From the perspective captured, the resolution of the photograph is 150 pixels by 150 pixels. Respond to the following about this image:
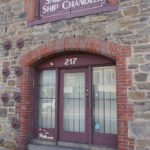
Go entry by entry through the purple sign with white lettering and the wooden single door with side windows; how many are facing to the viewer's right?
0

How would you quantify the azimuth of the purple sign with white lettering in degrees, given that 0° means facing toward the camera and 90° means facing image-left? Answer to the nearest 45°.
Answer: approximately 45°

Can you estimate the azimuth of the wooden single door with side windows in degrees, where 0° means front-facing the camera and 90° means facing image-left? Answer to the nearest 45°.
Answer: approximately 45°
